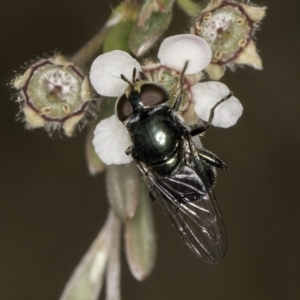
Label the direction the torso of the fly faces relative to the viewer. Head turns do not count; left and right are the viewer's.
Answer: facing away from the viewer and to the left of the viewer
